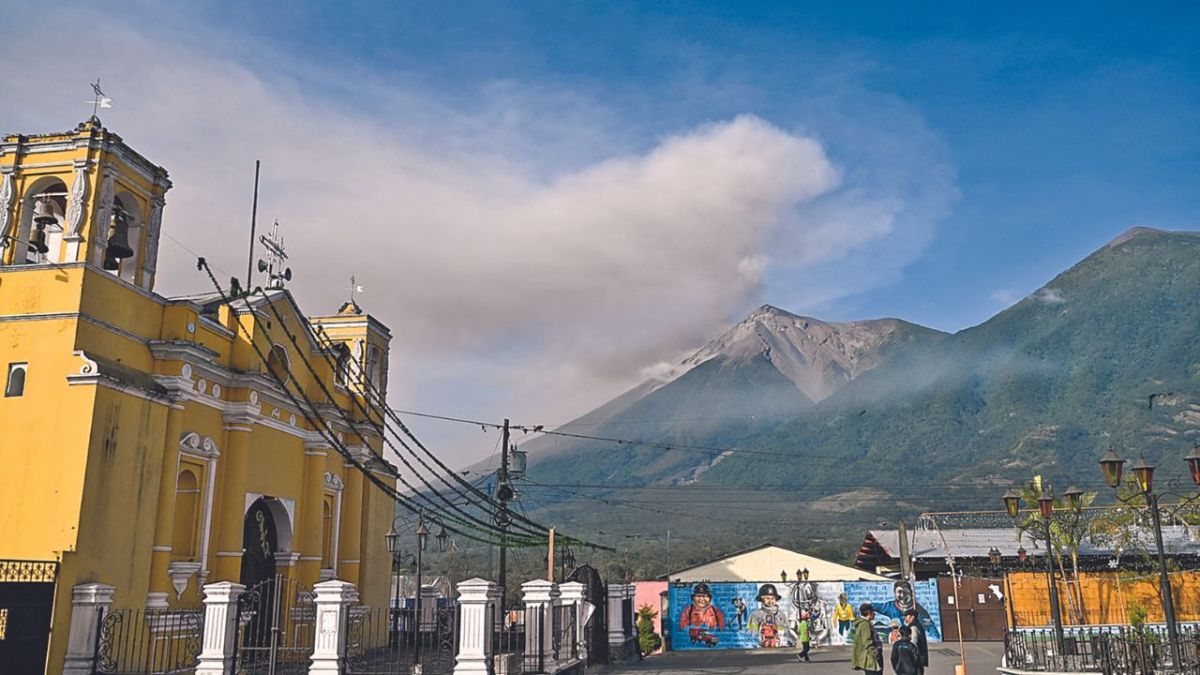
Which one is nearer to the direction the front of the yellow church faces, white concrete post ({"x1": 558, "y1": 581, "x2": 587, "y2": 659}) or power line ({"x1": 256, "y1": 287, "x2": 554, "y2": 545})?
the white concrete post

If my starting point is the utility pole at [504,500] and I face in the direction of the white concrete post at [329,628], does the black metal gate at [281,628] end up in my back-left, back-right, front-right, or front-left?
front-right

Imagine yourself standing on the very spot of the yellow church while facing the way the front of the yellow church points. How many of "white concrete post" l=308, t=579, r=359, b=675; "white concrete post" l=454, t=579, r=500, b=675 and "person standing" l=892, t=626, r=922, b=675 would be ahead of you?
3

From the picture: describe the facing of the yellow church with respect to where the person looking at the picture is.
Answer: facing the viewer and to the right of the viewer

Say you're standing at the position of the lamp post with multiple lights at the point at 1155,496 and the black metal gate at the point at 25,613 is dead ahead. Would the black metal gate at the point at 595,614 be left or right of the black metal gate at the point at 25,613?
right

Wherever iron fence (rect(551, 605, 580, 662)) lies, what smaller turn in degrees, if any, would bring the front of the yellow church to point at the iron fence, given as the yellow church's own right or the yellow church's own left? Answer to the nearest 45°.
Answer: approximately 45° to the yellow church's own left

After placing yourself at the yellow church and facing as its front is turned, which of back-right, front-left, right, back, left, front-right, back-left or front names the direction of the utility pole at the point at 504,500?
left

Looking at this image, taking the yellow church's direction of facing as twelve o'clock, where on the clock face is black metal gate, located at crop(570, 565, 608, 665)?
The black metal gate is roughly at 10 o'clock from the yellow church.

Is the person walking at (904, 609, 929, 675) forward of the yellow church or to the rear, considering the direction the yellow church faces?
forward

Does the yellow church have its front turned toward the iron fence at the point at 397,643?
no

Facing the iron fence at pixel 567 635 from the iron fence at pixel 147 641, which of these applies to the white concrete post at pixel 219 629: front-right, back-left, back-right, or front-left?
front-right

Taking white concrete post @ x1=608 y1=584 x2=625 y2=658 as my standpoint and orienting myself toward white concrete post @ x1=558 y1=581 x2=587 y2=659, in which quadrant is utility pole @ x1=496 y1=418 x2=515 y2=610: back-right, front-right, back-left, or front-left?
front-right

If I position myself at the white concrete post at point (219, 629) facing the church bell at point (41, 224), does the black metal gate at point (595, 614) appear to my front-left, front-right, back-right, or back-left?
back-right

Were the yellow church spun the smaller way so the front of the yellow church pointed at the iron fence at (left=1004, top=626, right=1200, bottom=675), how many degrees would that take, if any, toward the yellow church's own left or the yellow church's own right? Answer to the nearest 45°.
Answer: approximately 45° to the yellow church's own left

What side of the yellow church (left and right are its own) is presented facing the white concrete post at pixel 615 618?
front
